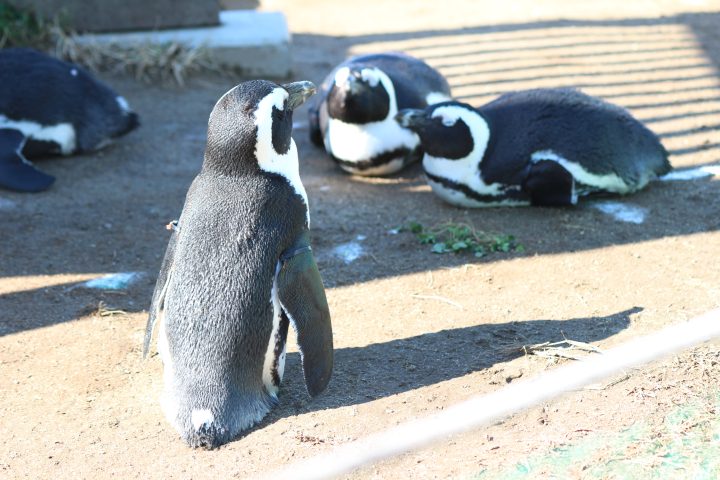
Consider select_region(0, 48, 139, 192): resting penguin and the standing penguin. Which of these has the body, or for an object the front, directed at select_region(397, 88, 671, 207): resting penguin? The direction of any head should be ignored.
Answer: the standing penguin

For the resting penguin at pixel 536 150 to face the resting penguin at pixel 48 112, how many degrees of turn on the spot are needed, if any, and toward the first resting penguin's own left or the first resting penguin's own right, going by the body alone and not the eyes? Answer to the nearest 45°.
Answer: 0° — it already faces it

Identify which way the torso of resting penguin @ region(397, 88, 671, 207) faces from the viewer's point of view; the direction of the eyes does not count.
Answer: to the viewer's left

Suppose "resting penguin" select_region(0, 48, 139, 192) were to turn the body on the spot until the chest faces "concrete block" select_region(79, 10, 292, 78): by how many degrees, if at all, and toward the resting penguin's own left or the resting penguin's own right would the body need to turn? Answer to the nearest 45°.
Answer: approximately 135° to the resting penguin's own right

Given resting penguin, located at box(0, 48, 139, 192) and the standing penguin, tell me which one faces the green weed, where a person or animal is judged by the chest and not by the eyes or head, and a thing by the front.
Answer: the standing penguin

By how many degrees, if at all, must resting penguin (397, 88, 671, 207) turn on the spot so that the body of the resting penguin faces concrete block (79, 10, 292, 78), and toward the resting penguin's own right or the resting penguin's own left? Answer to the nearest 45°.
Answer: approximately 45° to the resting penguin's own right

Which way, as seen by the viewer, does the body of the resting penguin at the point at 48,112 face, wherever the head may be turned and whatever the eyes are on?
to the viewer's left

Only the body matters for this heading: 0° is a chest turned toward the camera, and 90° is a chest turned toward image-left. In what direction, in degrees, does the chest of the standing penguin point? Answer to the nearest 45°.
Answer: approximately 225°
